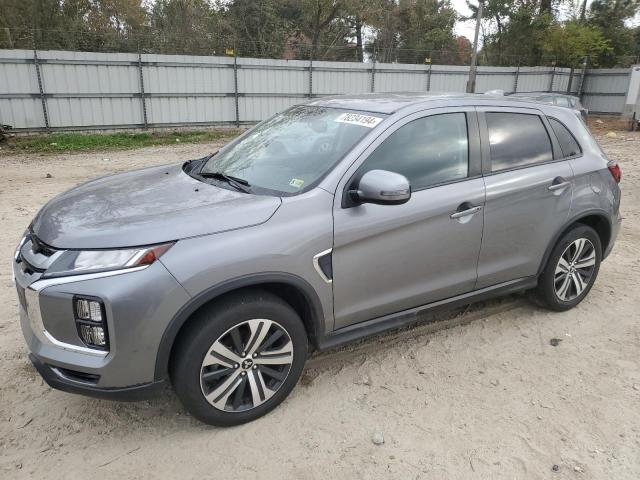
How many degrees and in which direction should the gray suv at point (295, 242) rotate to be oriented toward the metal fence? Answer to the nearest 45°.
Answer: approximately 135° to its right

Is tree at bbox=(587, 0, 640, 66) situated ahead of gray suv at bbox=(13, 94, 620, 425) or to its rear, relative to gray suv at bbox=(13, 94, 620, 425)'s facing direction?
to the rear

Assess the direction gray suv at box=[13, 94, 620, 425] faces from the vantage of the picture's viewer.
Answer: facing the viewer and to the left of the viewer

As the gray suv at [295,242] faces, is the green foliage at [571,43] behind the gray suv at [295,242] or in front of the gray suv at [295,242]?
behind

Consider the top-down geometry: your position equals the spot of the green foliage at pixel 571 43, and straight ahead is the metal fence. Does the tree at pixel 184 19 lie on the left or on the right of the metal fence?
right

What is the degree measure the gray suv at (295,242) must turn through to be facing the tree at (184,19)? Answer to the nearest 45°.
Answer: approximately 135° to its right
